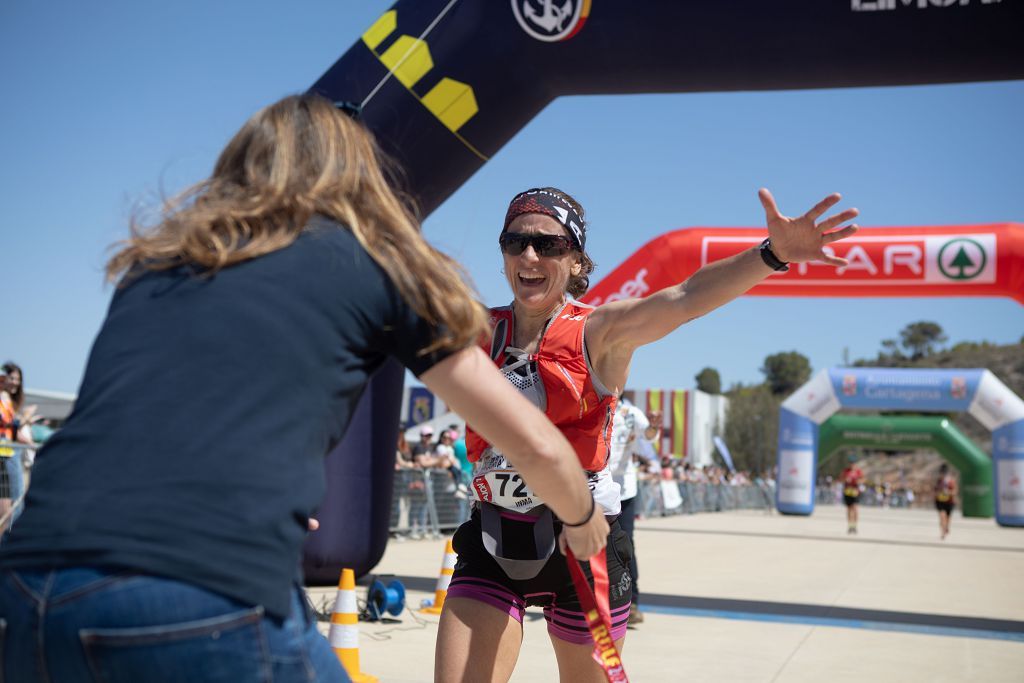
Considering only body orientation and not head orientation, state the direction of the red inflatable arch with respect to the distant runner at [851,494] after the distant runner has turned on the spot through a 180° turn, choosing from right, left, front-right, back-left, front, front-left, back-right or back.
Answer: back

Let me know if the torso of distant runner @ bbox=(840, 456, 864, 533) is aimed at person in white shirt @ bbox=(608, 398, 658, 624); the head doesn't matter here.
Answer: yes

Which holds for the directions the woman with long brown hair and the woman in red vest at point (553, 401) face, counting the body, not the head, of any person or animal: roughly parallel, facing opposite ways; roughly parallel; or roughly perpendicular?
roughly parallel, facing opposite ways

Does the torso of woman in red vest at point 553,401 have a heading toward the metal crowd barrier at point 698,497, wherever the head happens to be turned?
no

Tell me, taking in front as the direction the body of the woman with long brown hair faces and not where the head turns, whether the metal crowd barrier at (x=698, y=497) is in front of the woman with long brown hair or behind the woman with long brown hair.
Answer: in front

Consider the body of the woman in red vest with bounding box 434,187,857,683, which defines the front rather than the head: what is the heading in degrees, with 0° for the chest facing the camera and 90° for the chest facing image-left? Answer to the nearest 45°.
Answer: approximately 45°

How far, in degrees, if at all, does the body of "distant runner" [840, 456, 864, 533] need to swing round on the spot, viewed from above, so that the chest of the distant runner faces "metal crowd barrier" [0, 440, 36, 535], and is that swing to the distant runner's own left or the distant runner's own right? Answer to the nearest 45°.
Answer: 0° — they already face it

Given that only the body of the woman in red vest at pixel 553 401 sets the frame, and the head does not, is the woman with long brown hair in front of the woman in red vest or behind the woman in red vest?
in front

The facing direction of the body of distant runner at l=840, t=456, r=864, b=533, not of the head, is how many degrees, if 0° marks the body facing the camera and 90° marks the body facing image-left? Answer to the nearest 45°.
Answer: approximately 0°

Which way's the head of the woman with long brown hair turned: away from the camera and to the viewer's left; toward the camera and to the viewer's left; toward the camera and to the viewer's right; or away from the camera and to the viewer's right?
away from the camera and to the viewer's right

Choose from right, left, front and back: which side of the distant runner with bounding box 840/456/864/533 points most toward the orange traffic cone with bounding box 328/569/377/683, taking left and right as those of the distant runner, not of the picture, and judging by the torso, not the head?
front

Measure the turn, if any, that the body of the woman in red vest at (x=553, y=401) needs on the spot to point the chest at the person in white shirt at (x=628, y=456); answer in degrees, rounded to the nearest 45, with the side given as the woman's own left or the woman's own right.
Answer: approximately 135° to the woman's own right
